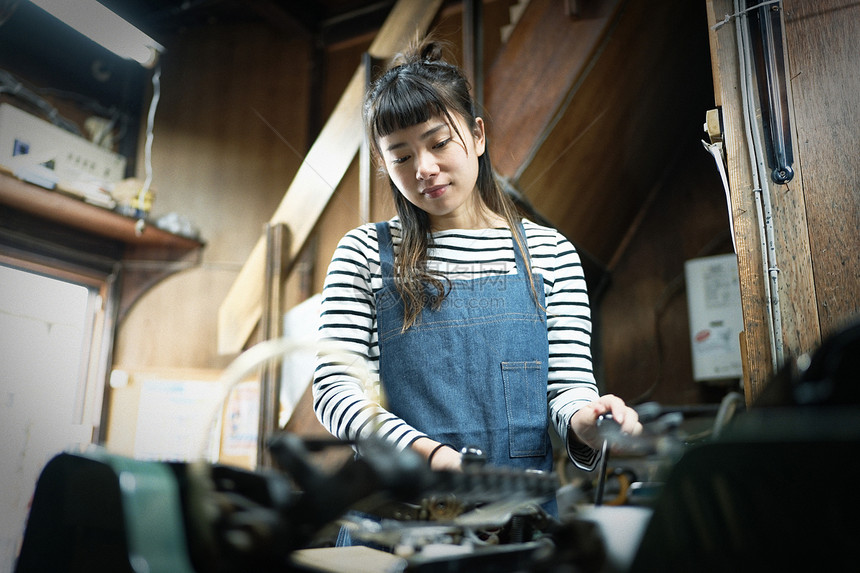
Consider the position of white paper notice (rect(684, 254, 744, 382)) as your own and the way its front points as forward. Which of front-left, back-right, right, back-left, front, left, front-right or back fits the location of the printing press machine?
front

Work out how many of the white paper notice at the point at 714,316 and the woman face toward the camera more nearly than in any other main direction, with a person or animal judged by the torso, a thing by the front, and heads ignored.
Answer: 2

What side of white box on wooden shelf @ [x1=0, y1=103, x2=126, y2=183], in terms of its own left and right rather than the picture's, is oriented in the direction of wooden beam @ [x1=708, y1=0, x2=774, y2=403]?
front

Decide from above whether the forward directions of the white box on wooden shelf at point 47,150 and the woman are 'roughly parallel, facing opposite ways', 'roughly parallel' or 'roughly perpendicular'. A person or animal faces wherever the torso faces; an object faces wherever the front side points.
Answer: roughly perpendicular

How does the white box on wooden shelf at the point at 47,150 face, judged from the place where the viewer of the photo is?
facing the viewer and to the right of the viewer

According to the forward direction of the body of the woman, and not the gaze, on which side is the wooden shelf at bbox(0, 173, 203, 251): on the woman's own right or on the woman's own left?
on the woman's own right

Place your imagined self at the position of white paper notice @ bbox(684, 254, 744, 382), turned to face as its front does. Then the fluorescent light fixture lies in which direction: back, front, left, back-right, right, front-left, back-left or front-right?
front-right

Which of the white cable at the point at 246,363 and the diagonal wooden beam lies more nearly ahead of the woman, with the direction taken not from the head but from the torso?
the white cable

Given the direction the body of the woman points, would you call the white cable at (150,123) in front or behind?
behind

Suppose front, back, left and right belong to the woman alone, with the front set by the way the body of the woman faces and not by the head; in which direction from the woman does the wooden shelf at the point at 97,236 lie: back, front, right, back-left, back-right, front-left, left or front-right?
back-right

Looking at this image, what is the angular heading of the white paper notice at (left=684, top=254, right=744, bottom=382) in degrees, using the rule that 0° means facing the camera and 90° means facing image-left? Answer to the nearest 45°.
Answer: approximately 0°

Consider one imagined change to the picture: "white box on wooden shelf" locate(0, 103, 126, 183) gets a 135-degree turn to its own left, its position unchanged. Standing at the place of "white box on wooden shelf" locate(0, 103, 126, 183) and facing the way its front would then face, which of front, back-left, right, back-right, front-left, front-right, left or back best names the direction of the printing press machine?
back

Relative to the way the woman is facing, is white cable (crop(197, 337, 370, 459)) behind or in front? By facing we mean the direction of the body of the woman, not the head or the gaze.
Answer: in front
